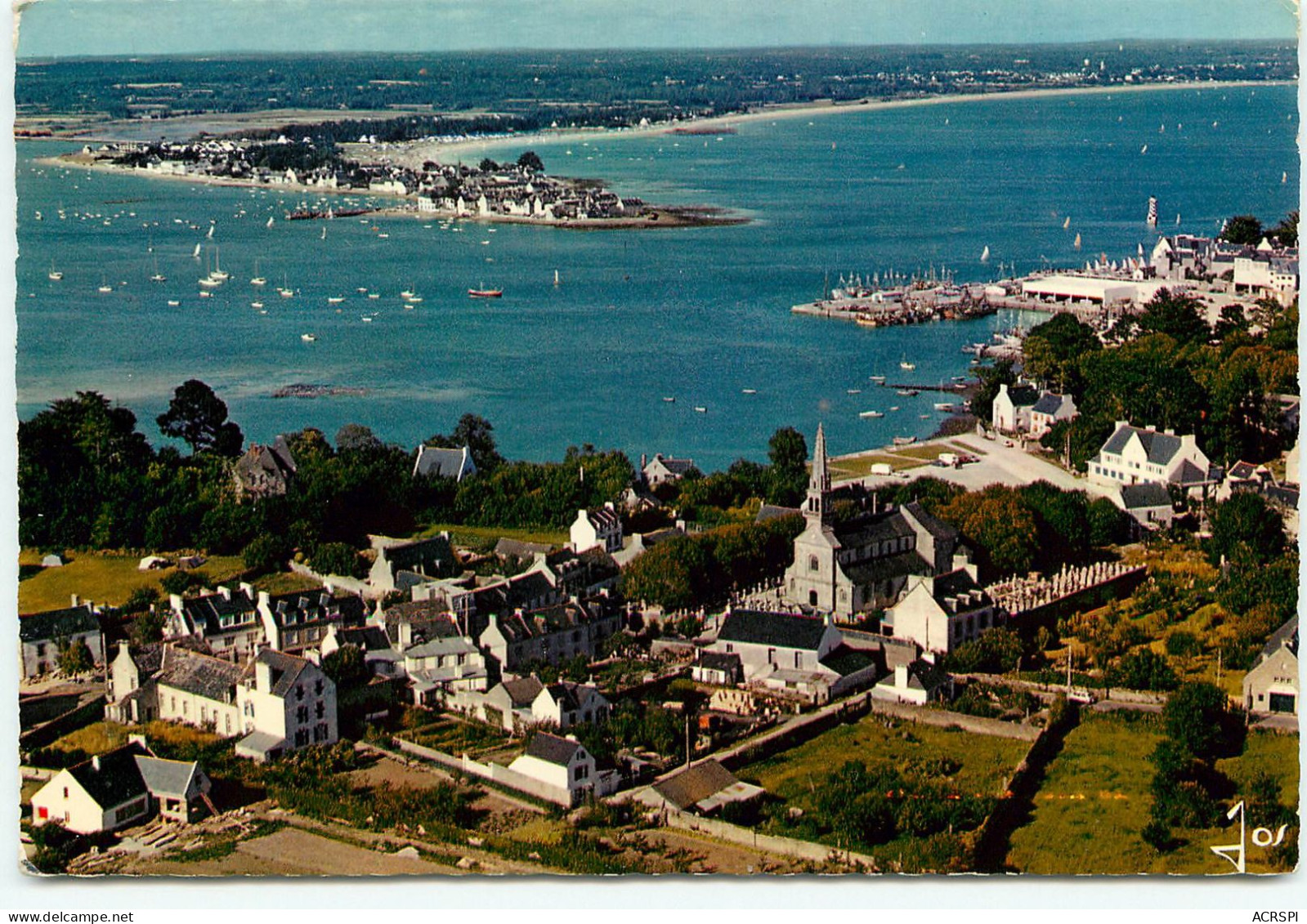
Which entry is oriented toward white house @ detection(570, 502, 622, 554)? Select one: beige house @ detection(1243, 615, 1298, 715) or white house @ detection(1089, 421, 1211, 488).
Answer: white house @ detection(1089, 421, 1211, 488)

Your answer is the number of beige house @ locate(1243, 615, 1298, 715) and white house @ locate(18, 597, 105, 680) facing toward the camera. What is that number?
2

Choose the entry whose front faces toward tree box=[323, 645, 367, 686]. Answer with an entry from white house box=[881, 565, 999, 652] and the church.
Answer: the church

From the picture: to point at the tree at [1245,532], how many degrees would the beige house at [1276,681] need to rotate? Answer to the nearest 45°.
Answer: approximately 180°

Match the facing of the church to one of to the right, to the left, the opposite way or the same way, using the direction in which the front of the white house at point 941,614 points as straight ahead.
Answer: to the right

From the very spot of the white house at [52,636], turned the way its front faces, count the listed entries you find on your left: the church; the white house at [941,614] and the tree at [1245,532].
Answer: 3

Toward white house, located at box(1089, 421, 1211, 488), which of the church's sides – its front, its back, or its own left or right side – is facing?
back

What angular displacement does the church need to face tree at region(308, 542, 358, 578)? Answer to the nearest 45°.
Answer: approximately 45° to its right
